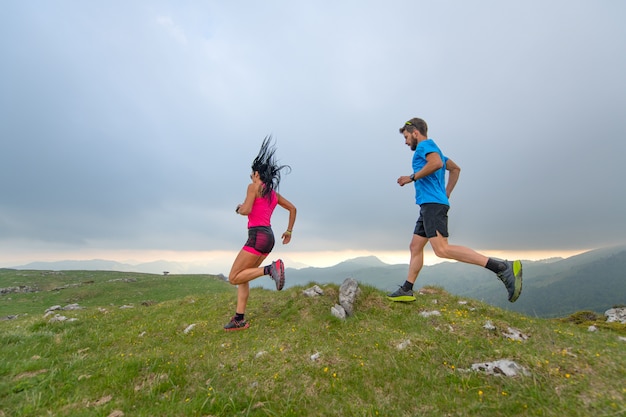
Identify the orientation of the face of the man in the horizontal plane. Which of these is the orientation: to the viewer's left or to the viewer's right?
to the viewer's left

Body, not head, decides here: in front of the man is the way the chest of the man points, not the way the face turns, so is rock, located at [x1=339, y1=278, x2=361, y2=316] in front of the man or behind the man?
in front

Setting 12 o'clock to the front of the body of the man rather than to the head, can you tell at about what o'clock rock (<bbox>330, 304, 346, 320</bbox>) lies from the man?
The rock is roughly at 12 o'clock from the man.

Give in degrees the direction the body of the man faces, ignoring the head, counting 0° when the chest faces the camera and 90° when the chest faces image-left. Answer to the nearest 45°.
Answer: approximately 90°

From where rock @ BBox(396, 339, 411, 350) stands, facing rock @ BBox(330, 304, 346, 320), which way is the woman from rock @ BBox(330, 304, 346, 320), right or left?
left
